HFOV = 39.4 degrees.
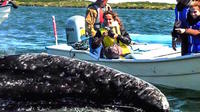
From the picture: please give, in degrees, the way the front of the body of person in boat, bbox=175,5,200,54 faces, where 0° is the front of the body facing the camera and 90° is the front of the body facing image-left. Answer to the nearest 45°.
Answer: approximately 45°

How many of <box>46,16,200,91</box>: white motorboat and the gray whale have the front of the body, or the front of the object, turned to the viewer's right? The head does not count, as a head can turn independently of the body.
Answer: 2

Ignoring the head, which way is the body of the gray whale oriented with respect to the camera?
to the viewer's right

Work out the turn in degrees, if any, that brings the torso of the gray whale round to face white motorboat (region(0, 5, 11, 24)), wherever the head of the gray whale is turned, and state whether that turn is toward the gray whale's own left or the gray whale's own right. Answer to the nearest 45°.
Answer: approximately 90° to the gray whale's own left

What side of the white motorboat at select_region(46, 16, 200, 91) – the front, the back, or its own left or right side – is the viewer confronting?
right

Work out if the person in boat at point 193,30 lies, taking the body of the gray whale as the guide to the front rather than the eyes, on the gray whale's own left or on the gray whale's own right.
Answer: on the gray whale's own left

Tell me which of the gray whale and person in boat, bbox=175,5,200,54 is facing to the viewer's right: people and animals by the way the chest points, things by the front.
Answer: the gray whale
